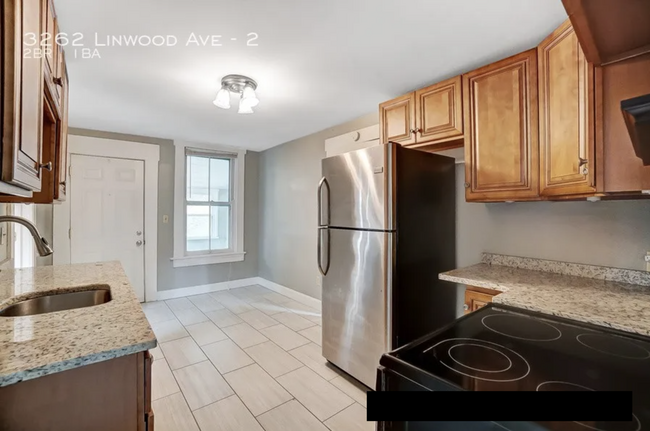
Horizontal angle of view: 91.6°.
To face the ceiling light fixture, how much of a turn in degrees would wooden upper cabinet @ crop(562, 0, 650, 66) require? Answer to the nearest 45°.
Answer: approximately 45° to its right

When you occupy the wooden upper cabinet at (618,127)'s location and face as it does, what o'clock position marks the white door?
The white door is roughly at 1 o'clock from the wooden upper cabinet.

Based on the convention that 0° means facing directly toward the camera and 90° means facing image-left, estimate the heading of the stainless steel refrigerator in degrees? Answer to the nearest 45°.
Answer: approximately 45°

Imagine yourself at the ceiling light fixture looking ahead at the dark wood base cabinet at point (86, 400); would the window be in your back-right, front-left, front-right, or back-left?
back-right

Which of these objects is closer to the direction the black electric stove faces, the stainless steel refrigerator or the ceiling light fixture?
the ceiling light fixture

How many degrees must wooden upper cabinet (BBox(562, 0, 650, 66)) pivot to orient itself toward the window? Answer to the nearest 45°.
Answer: approximately 45° to its right

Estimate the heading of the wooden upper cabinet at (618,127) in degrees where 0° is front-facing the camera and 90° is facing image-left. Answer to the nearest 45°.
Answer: approximately 45°
